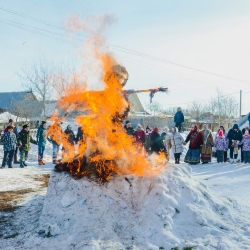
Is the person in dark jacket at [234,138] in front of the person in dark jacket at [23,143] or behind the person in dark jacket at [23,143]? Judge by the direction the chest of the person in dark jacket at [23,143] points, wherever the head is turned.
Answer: in front

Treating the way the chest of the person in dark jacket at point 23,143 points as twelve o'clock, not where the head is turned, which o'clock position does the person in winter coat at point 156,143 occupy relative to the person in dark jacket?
The person in winter coat is roughly at 11 o'clock from the person in dark jacket.

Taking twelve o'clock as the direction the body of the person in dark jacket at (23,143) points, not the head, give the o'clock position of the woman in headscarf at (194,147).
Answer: The woman in headscarf is roughly at 11 o'clock from the person in dark jacket.

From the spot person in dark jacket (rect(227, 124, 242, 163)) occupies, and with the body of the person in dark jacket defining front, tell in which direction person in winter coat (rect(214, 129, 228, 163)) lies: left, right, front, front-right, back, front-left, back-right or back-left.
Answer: front-right
